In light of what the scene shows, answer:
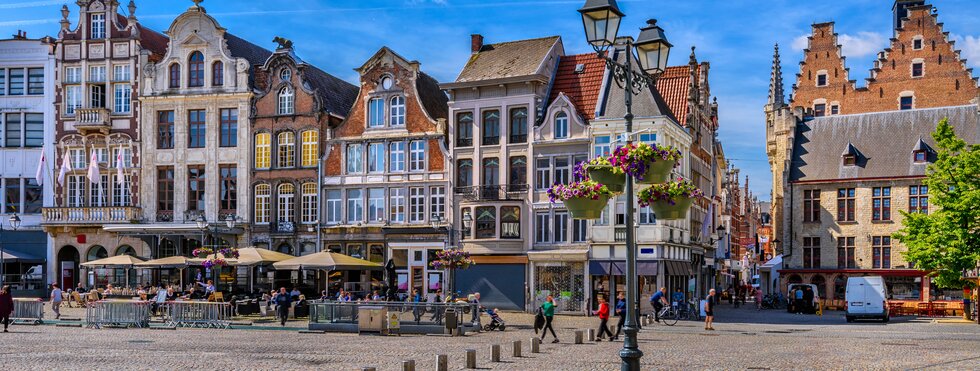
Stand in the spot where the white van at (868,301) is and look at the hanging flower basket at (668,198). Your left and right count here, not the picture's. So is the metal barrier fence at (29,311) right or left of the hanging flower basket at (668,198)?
right

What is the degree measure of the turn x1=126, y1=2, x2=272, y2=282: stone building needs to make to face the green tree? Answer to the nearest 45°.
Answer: approximately 45° to its left

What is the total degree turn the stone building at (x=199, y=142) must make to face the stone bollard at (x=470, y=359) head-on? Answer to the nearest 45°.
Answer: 0° — it already faces it

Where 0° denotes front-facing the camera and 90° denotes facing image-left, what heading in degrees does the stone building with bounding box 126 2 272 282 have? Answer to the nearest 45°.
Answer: approximately 0°

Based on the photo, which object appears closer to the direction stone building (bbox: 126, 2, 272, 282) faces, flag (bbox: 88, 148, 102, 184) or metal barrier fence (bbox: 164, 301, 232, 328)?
the metal barrier fence

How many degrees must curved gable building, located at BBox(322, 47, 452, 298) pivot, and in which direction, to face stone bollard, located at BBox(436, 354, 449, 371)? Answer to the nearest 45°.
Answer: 0° — it already faces it

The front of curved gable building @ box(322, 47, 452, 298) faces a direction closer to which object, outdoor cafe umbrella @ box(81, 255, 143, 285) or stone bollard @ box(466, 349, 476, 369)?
the stone bollard

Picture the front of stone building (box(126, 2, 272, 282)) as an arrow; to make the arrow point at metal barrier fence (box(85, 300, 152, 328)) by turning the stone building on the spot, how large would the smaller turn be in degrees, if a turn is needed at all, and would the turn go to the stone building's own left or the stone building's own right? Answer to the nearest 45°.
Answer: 0° — it already faces it

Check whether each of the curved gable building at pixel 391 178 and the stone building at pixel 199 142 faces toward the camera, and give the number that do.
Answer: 2

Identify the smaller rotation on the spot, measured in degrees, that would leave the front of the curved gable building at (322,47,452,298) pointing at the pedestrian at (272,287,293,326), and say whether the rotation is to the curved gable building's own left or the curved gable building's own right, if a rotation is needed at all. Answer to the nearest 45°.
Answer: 0° — it already faces them
